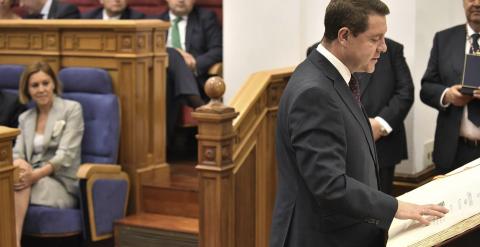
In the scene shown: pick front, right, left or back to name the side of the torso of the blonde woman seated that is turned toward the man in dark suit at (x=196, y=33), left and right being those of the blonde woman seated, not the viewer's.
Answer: back

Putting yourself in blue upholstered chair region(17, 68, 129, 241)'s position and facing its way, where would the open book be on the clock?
The open book is roughly at 10 o'clock from the blue upholstered chair.

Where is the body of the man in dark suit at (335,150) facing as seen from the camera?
to the viewer's right

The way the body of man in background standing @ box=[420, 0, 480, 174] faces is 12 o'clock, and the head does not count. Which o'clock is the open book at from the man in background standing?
The open book is roughly at 12 o'clock from the man in background standing.

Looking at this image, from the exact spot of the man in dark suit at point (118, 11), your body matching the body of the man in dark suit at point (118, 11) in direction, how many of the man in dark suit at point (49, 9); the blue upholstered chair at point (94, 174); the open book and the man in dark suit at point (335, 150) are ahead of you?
3

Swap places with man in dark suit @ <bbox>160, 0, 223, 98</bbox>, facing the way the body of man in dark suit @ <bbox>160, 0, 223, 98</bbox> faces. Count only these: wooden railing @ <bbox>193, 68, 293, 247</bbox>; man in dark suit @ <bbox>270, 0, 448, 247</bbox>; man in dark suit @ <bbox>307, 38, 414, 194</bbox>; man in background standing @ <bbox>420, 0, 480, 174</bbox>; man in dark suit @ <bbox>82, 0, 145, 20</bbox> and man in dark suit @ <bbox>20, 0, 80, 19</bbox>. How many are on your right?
2

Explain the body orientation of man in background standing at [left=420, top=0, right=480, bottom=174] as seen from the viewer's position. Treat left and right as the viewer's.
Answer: facing the viewer

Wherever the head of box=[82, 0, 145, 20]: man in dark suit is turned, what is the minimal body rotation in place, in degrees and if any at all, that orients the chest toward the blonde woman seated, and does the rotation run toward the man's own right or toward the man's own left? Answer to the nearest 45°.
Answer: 0° — they already face them

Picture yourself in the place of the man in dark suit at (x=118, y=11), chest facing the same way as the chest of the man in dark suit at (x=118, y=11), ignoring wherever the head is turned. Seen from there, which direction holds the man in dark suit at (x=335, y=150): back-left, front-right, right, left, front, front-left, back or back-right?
front

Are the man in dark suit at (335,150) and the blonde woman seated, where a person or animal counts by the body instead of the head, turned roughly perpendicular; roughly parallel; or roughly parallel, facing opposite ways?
roughly perpendicular

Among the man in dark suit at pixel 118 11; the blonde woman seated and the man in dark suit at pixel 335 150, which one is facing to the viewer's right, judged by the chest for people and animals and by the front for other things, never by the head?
the man in dark suit at pixel 335 150

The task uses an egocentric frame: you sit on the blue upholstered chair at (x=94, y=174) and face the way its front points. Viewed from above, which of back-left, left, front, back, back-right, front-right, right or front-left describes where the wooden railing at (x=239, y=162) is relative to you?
left
